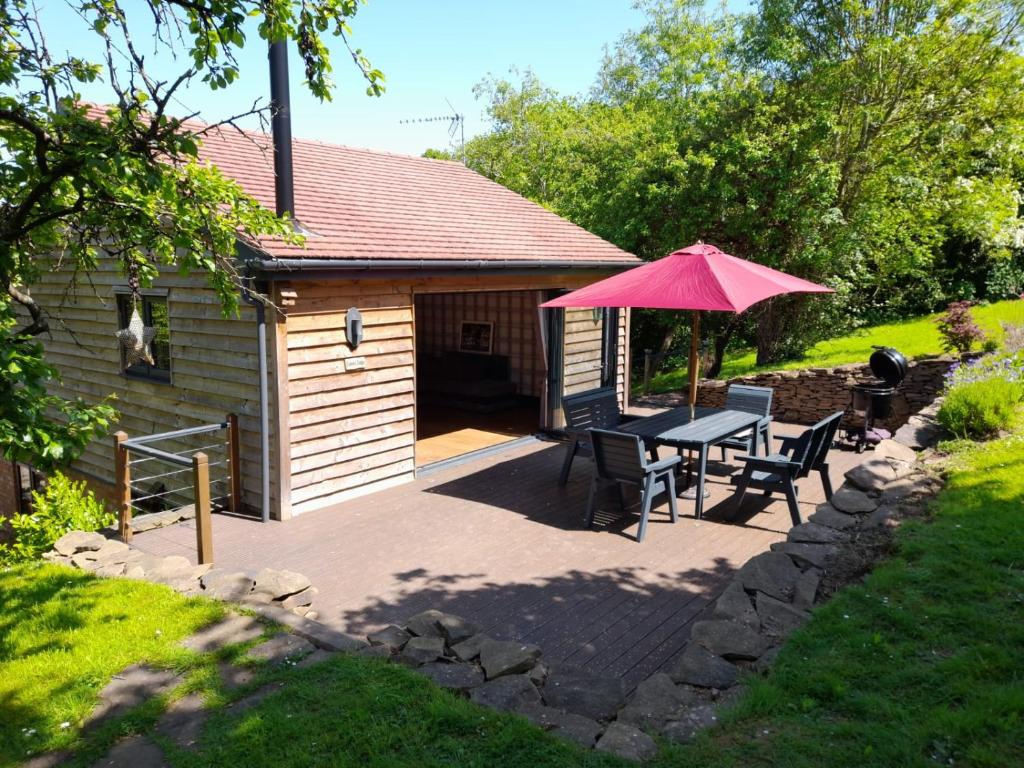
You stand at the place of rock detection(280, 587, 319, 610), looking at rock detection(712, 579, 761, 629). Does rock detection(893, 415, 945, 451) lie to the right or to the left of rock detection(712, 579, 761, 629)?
left

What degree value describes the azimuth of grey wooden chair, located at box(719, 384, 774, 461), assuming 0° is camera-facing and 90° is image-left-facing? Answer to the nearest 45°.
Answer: approximately 45°

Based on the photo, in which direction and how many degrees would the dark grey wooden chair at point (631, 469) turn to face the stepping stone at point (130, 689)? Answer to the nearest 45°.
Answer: approximately 180°

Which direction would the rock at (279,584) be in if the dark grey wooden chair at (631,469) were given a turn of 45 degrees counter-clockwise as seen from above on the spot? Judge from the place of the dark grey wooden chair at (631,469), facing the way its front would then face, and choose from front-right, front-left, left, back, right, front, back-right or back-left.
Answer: back-left

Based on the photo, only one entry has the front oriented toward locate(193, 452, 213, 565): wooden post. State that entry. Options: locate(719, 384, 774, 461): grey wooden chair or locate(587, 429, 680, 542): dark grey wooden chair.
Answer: locate(719, 384, 774, 461): grey wooden chair

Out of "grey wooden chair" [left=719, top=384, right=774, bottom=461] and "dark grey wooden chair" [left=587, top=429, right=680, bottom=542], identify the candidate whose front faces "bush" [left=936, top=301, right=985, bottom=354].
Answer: "dark grey wooden chair" [left=587, top=429, right=680, bottom=542]

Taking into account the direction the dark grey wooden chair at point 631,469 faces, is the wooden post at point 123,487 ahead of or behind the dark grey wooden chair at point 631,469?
behind

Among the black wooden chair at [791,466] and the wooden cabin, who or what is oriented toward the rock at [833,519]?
the wooden cabin

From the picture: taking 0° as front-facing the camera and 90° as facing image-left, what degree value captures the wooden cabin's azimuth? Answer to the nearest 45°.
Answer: approximately 315°

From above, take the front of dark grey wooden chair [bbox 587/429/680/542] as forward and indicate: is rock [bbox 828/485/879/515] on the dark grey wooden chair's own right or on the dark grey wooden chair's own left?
on the dark grey wooden chair's own right

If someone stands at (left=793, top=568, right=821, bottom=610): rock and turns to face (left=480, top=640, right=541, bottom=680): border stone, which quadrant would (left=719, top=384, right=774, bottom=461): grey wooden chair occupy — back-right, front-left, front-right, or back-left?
back-right

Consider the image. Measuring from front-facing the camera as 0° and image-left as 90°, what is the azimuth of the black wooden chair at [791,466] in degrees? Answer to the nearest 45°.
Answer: approximately 135°

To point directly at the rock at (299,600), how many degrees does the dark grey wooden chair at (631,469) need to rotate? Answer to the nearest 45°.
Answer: approximately 180°

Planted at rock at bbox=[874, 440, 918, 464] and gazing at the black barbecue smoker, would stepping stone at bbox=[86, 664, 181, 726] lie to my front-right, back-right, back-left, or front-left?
back-left
